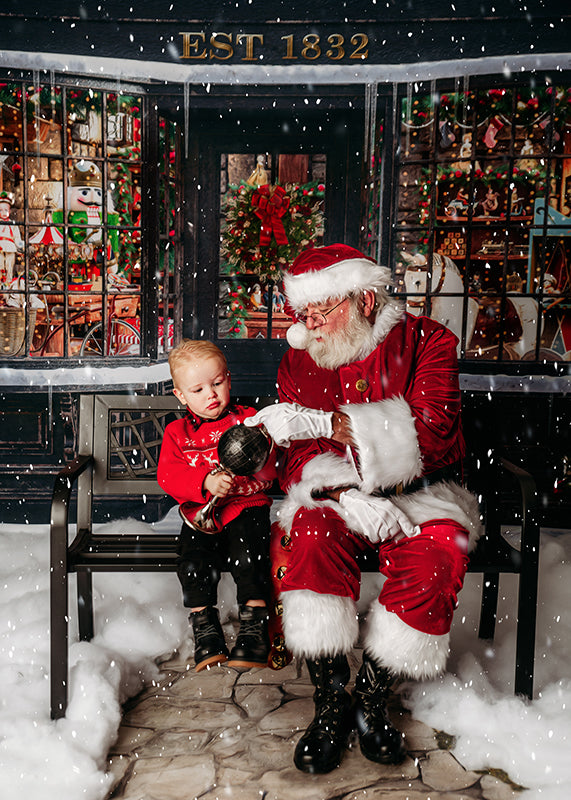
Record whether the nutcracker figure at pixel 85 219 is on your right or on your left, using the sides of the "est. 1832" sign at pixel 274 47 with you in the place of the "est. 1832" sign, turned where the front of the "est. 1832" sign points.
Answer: on your right

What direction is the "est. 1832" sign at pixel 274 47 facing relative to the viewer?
toward the camera

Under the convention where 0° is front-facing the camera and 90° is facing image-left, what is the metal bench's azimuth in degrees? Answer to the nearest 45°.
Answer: approximately 0°

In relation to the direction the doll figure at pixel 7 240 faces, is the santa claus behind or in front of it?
in front

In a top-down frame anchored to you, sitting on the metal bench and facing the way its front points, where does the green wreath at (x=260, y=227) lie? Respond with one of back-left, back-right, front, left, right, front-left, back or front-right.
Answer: back

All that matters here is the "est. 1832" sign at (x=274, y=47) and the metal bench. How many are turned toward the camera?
2

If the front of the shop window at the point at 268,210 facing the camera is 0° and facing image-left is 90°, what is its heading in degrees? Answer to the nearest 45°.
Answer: approximately 0°

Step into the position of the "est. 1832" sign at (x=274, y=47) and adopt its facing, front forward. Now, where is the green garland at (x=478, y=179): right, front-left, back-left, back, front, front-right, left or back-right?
left
